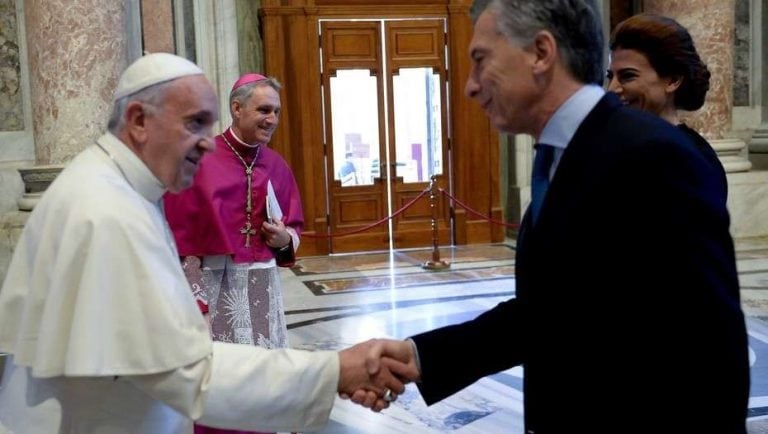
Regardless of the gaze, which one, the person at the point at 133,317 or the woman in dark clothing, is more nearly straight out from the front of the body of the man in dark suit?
the person

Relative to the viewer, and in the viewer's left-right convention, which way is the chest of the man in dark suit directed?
facing to the left of the viewer

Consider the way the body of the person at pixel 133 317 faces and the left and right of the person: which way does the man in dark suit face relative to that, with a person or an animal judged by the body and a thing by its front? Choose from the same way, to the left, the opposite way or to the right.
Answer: the opposite way

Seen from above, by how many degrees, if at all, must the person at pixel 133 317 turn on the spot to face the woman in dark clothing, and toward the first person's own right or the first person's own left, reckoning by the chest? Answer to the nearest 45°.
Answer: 0° — they already face them

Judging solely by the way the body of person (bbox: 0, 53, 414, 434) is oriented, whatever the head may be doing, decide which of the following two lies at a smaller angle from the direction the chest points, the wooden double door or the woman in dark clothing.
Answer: the woman in dark clothing

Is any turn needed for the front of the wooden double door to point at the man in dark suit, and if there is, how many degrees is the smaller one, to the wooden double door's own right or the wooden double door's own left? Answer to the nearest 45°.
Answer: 0° — it already faces them

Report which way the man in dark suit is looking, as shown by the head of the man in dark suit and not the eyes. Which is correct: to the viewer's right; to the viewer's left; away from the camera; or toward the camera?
to the viewer's left

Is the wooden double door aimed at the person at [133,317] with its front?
yes

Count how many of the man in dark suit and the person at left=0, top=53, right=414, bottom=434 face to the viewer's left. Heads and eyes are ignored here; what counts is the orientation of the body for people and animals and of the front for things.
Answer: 1

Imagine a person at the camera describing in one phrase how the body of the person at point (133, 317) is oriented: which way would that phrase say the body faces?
to the viewer's right

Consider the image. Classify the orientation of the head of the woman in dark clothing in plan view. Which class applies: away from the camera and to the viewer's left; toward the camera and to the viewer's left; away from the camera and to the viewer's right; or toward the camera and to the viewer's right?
toward the camera and to the viewer's left

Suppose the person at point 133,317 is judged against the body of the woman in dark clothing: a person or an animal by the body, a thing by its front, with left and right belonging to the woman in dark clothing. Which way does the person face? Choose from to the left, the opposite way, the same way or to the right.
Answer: the opposite way

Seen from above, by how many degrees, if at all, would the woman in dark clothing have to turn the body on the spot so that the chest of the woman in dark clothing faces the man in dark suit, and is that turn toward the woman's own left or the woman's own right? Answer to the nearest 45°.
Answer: approximately 45° to the woman's own left

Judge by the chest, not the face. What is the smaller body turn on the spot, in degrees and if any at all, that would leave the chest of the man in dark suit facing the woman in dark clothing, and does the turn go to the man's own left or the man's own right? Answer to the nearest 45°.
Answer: approximately 90° to the man's own right
